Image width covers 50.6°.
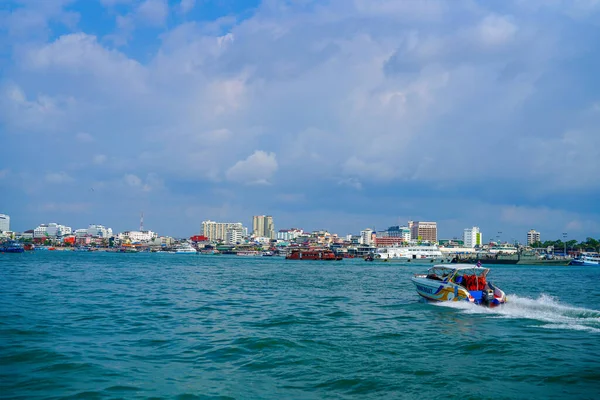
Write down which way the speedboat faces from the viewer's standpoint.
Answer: facing away from the viewer and to the left of the viewer
